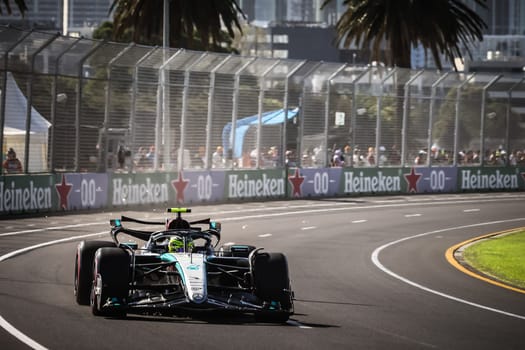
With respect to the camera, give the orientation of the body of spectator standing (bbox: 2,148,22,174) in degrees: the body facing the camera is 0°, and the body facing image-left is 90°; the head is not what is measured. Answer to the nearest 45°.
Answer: approximately 0°

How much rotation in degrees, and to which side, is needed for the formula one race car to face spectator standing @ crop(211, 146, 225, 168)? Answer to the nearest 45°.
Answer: approximately 180°

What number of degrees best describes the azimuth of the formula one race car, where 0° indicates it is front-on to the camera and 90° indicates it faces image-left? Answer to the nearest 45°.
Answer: approximately 0°

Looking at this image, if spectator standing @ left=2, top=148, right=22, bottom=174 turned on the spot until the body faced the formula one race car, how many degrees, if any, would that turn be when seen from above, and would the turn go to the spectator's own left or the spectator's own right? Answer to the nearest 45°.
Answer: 0° — they already face it

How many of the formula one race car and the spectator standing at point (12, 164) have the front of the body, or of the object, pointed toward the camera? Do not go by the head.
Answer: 2

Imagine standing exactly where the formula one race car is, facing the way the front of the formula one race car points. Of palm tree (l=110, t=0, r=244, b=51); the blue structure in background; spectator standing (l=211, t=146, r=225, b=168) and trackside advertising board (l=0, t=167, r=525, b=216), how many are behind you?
4

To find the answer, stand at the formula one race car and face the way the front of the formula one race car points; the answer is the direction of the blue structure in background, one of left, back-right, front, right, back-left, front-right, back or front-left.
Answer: back

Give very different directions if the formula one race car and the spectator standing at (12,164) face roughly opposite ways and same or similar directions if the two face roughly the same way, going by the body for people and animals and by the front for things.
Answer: same or similar directions

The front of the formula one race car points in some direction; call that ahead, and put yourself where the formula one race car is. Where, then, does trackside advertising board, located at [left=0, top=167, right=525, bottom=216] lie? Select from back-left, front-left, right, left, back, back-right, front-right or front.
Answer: back
